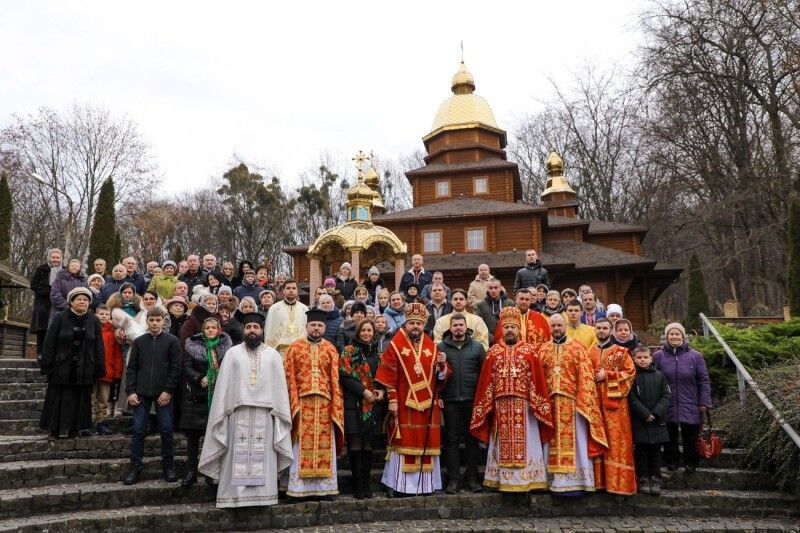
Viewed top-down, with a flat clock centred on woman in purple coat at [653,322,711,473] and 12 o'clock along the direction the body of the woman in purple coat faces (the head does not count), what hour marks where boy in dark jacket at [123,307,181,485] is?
The boy in dark jacket is roughly at 2 o'clock from the woman in purple coat.

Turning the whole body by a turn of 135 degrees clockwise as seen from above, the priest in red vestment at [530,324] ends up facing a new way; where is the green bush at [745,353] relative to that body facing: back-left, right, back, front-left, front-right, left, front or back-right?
right

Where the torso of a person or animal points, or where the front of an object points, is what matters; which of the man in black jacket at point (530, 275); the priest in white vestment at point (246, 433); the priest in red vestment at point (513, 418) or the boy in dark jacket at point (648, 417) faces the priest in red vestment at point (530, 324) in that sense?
the man in black jacket

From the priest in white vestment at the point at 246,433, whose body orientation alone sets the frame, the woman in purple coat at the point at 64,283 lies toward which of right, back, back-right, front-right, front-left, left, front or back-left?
back-right

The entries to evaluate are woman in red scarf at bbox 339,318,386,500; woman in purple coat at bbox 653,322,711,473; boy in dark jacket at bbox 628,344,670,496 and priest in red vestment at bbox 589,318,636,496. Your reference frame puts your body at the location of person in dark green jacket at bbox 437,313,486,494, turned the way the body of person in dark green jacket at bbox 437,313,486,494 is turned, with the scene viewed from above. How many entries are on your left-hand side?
3

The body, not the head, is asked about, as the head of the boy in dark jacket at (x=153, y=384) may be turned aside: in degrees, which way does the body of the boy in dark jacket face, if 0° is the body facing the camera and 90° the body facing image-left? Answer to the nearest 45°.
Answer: approximately 0°

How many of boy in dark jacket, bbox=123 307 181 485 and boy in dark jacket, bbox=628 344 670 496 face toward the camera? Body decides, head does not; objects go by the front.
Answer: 2

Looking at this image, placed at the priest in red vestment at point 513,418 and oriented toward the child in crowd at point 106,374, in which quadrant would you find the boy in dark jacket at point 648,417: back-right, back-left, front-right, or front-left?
back-right

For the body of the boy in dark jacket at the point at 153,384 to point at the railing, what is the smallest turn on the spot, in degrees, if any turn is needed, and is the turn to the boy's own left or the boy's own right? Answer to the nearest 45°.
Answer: approximately 90° to the boy's own left
